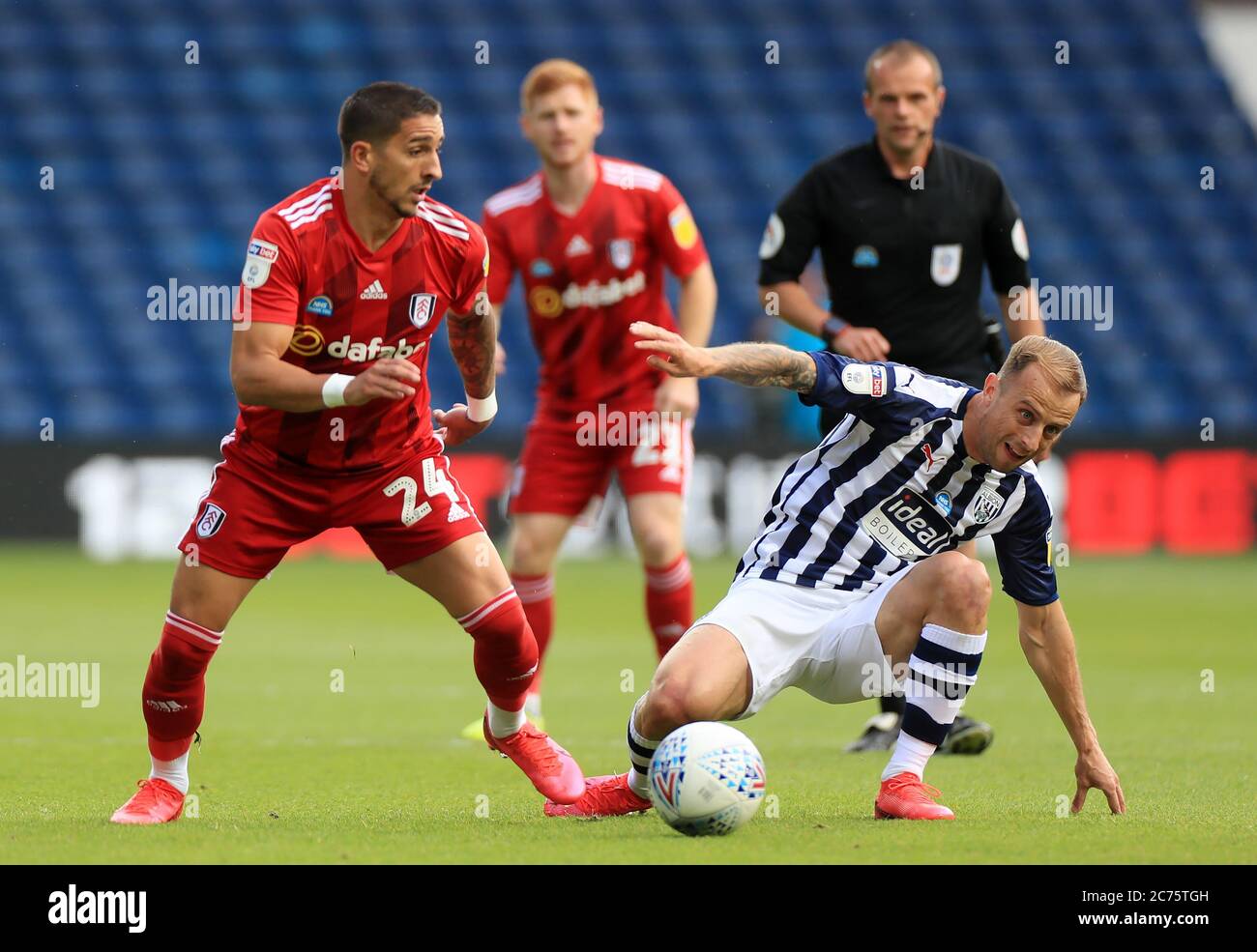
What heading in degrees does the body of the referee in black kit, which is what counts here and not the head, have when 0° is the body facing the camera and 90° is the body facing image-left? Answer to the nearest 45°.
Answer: approximately 0°

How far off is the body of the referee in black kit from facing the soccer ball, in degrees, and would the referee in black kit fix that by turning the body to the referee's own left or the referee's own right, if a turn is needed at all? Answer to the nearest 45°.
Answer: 0° — they already face it
